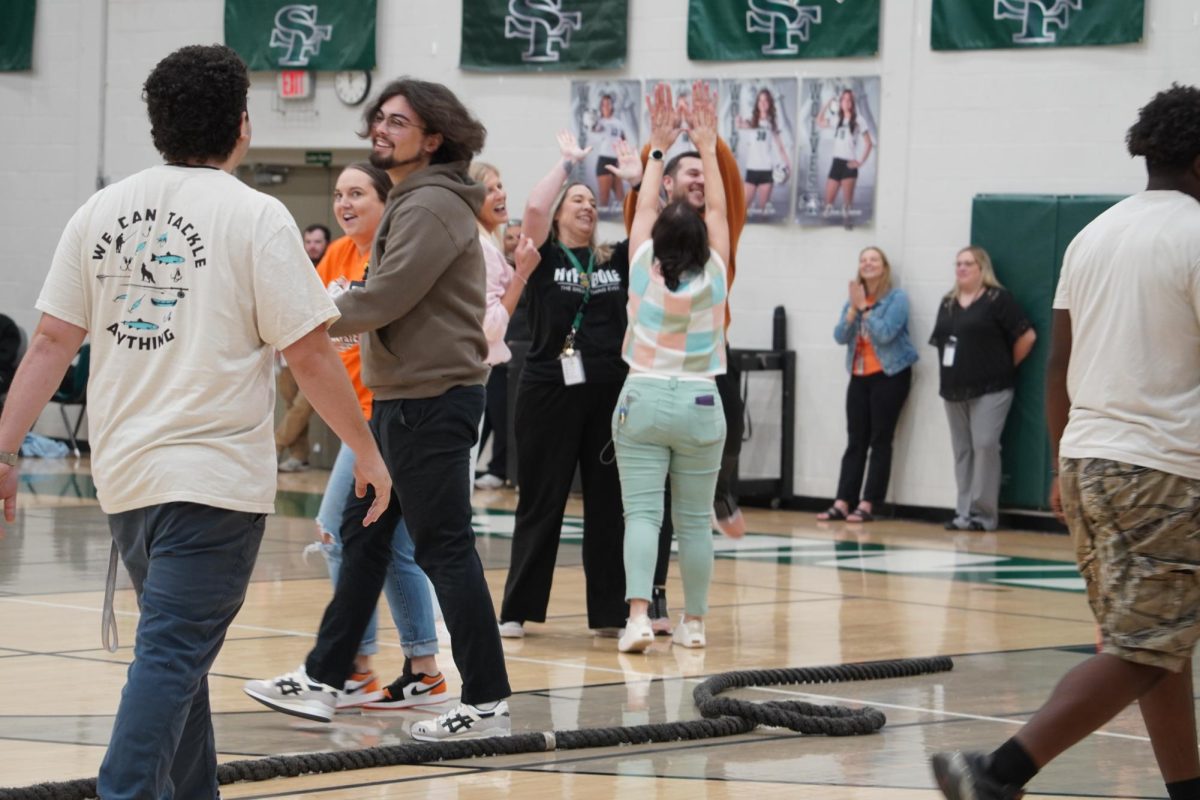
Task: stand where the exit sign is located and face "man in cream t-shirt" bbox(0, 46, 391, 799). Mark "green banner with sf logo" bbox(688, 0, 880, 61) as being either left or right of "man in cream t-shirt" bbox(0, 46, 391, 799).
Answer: left

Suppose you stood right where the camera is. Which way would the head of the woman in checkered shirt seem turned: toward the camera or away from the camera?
away from the camera

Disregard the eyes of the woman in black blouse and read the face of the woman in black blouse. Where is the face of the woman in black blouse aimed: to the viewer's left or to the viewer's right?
to the viewer's left

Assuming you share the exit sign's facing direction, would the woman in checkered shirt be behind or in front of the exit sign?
in front

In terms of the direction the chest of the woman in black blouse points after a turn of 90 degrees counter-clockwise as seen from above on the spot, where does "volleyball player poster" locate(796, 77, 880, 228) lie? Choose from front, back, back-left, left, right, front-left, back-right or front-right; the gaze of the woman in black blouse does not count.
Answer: back

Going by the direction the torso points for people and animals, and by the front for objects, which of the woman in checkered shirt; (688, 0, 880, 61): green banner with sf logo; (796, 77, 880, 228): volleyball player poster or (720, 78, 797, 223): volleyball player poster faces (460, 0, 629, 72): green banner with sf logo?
the woman in checkered shirt

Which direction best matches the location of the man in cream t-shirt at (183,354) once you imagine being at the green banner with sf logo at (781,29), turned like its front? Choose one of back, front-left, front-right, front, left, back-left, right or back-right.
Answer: front

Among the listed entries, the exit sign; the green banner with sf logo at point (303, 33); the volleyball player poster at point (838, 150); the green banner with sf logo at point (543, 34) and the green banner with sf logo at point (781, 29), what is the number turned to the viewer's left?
0

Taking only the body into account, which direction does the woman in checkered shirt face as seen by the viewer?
away from the camera

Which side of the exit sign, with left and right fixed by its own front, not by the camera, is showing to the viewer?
front

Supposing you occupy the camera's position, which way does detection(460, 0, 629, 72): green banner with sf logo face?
facing the viewer

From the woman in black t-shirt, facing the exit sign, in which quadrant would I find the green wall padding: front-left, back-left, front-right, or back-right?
front-right

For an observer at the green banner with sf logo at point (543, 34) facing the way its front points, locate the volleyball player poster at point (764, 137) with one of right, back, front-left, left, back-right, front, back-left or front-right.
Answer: front-left

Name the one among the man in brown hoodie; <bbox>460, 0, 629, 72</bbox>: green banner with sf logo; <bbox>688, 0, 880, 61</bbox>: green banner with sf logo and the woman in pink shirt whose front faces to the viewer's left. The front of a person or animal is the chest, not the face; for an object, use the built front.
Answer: the man in brown hoodie

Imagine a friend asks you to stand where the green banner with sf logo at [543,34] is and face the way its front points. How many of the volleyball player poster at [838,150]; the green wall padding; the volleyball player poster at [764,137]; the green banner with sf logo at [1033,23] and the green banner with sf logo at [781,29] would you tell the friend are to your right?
0

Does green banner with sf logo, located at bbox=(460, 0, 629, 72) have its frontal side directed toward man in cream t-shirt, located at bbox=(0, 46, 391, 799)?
yes
